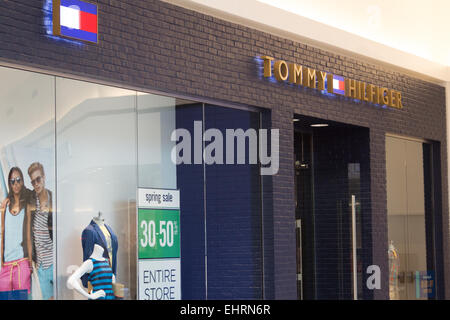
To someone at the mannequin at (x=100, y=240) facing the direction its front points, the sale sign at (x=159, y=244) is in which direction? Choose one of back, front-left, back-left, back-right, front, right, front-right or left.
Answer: left

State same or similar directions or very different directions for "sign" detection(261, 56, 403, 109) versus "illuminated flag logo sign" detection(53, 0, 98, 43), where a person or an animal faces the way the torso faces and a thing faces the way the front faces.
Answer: same or similar directions

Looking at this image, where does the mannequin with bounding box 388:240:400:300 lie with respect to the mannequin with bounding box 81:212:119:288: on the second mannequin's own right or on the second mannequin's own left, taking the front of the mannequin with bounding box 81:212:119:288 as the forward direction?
on the second mannequin's own left

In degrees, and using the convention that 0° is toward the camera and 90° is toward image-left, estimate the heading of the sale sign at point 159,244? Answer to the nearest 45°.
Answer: approximately 315°

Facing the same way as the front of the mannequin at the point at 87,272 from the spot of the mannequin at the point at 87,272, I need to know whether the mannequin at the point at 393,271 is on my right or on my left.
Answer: on my left

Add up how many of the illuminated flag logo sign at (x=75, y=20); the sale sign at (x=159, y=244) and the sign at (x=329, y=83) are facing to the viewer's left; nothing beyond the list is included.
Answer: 0

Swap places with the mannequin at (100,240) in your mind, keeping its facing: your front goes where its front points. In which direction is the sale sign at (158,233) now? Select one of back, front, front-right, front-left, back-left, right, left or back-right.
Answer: left

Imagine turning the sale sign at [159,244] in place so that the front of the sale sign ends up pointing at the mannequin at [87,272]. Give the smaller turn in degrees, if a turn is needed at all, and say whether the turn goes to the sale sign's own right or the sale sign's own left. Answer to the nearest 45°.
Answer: approximately 90° to the sale sign's own right

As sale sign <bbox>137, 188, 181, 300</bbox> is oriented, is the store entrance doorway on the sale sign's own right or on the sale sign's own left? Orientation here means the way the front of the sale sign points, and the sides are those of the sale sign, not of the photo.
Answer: on the sale sign's own left

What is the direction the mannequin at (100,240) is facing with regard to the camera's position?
facing the viewer and to the right of the viewer
